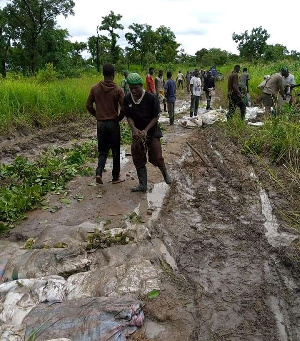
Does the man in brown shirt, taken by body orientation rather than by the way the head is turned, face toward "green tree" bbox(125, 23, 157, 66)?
yes

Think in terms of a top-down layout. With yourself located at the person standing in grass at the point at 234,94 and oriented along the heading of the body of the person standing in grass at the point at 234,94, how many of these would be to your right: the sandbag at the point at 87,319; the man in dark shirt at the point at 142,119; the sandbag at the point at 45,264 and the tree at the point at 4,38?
3

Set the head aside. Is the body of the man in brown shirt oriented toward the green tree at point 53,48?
yes

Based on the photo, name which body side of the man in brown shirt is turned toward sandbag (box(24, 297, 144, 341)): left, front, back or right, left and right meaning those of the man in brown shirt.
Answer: back

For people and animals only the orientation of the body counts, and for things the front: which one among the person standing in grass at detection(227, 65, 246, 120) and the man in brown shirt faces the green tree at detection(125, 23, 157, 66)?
the man in brown shirt

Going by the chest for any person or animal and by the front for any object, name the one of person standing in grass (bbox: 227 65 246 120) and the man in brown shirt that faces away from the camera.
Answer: the man in brown shirt

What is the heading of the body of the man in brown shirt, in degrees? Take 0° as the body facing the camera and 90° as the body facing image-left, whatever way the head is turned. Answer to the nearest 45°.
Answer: approximately 180°

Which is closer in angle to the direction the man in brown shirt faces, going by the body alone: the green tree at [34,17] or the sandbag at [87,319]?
the green tree

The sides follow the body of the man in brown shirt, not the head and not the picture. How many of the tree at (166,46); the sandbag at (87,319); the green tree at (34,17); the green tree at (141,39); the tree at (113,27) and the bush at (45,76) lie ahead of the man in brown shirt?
5

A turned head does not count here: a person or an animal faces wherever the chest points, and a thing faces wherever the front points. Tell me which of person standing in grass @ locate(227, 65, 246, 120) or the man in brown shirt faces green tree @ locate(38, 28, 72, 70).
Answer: the man in brown shirt

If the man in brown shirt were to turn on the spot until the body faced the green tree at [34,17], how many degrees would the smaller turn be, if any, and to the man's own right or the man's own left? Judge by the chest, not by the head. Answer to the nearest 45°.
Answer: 0° — they already face it
